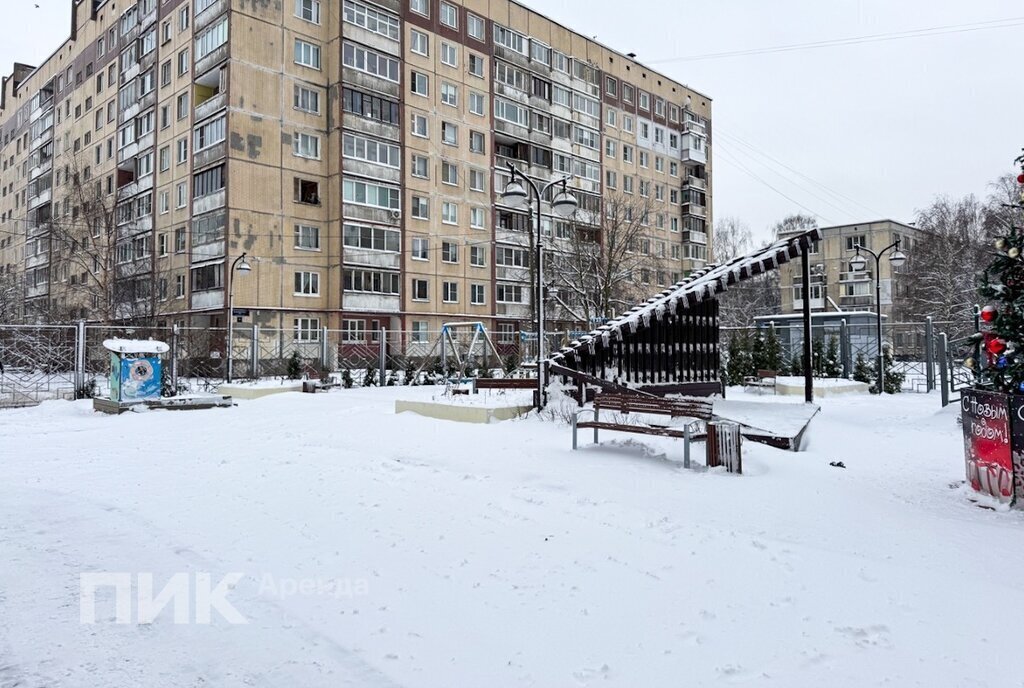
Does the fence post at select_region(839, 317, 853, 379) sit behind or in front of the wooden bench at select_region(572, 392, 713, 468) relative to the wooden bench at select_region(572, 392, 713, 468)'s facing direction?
behind

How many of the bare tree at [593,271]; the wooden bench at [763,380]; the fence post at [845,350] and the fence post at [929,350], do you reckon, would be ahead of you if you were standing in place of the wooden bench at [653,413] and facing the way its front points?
0

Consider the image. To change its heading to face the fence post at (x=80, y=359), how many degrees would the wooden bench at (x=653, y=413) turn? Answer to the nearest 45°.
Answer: approximately 90° to its right

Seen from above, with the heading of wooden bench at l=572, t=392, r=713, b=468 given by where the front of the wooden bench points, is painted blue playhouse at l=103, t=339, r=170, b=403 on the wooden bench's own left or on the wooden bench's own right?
on the wooden bench's own right

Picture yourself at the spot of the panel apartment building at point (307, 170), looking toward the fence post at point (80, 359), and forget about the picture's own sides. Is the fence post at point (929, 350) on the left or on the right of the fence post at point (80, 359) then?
left

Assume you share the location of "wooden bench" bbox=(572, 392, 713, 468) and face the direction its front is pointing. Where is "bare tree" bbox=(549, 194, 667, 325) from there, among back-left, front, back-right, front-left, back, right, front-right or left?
back-right

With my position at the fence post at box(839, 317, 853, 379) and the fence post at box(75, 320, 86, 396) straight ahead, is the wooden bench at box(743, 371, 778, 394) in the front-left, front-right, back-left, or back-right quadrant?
front-left

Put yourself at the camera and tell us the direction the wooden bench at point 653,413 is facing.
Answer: facing the viewer and to the left of the viewer

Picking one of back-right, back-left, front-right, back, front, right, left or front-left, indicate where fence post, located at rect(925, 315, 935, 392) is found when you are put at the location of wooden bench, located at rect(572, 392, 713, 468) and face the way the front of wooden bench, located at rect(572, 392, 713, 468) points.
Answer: back

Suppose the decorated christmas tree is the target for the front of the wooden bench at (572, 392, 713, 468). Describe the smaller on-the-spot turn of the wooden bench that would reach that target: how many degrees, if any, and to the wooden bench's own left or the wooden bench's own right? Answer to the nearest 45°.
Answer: approximately 90° to the wooden bench's own left

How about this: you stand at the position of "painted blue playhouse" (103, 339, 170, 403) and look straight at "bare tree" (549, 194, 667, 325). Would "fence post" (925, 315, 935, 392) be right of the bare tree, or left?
right

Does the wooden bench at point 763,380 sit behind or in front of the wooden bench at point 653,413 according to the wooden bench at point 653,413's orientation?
behind

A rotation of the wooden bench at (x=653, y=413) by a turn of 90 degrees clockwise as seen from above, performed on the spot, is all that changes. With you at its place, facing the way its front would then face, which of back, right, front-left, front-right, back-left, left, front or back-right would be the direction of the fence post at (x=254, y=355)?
front
